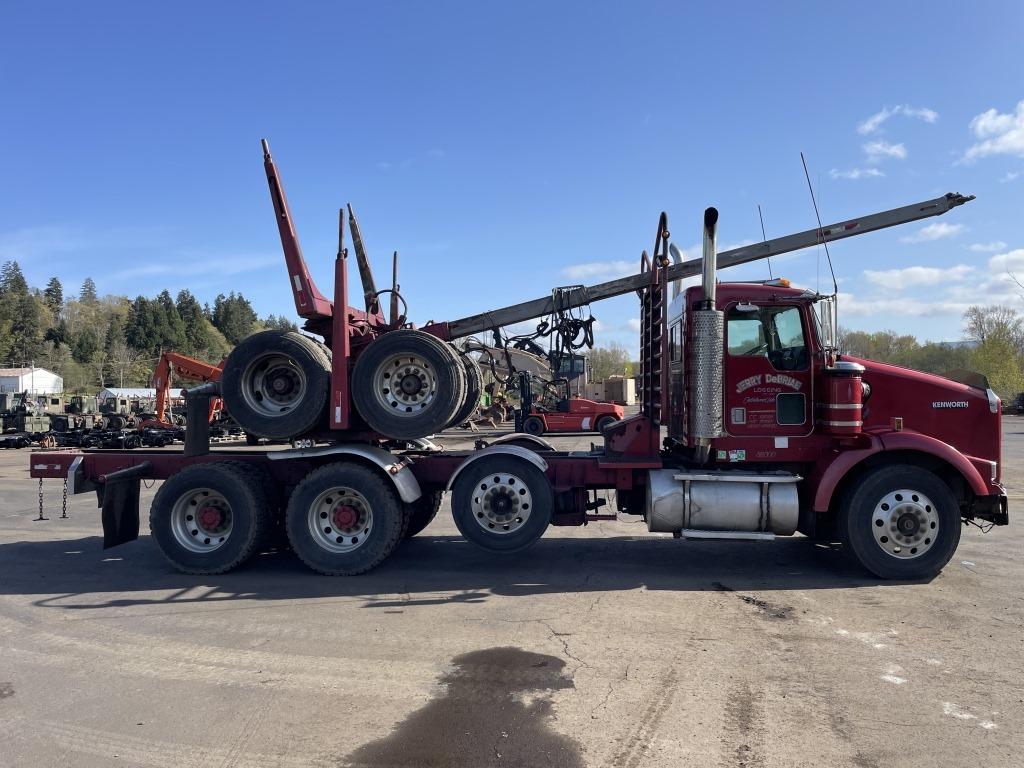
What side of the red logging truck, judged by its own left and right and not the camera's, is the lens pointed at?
right

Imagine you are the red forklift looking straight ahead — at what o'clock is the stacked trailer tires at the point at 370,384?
The stacked trailer tires is roughly at 9 o'clock from the red forklift.

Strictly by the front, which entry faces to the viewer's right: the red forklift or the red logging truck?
the red logging truck

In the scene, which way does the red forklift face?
to the viewer's left

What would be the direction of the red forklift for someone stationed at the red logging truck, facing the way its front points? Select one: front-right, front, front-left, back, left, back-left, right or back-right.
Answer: left

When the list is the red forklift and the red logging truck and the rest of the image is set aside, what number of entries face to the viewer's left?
1

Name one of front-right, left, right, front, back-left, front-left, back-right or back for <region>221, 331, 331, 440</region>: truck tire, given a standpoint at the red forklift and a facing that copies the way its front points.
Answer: left

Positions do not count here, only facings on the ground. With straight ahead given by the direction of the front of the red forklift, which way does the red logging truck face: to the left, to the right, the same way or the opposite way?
the opposite way

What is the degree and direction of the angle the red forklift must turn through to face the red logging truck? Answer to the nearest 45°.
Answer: approximately 90° to its left
